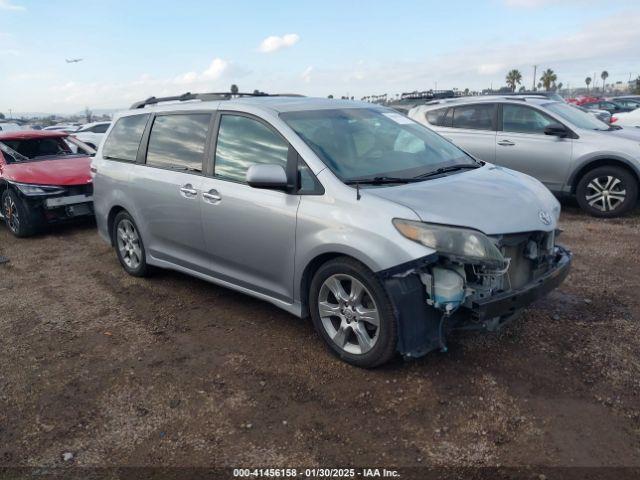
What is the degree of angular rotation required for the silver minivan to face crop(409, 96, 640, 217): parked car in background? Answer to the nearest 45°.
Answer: approximately 90° to its left

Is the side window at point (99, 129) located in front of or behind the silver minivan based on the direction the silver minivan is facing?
behind

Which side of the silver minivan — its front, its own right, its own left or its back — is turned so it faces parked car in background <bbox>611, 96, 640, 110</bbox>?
left

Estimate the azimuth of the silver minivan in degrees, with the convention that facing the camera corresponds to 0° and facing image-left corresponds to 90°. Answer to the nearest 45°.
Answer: approximately 315°

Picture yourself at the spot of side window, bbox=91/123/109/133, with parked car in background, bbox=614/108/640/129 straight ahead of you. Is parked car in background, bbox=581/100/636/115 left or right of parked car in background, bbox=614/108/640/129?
left

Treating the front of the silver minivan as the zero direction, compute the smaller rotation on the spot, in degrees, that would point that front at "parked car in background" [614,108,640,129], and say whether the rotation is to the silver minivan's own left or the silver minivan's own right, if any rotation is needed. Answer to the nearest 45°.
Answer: approximately 90° to the silver minivan's own left
